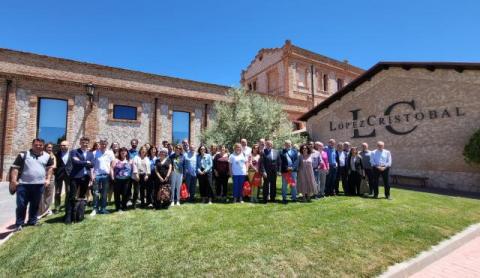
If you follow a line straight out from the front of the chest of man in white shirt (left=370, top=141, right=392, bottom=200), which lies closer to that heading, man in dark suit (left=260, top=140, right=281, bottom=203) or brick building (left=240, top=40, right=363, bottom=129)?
the man in dark suit

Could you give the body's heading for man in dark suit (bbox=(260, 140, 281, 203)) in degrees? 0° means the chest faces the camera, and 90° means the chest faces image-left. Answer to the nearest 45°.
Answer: approximately 0°

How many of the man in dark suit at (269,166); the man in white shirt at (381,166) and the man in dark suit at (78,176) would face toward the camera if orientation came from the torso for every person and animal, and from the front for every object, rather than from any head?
3

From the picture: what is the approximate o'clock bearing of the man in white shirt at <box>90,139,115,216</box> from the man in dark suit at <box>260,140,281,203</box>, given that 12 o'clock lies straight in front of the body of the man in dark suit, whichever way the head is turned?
The man in white shirt is roughly at 2 o'clock from the man in dark suit.

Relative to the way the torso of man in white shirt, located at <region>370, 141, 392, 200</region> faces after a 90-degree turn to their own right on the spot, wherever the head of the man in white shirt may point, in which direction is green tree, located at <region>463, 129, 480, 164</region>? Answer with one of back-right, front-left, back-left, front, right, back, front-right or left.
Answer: back-right

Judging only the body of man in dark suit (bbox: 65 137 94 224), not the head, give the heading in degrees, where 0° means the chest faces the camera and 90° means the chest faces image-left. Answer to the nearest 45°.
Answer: approximately 0°

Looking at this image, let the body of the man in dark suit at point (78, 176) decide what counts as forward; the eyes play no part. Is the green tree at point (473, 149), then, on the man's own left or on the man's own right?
on the man's own left

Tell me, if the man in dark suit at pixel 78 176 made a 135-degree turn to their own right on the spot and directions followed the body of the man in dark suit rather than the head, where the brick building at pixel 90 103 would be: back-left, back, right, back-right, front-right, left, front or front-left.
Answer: front-right

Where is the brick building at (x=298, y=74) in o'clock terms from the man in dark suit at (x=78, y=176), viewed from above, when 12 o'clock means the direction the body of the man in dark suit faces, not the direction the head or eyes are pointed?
The brick building is roughly at 8 o'clock from the man in dark suit.

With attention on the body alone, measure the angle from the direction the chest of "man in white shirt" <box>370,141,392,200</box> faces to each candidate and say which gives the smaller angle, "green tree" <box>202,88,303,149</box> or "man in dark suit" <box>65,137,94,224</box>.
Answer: the man in dark suit

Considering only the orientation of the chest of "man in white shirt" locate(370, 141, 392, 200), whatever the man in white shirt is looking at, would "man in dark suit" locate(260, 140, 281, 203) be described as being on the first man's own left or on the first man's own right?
on the first man's own right

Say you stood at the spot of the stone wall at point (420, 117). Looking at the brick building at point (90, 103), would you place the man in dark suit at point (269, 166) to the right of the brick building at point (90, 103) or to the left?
left
